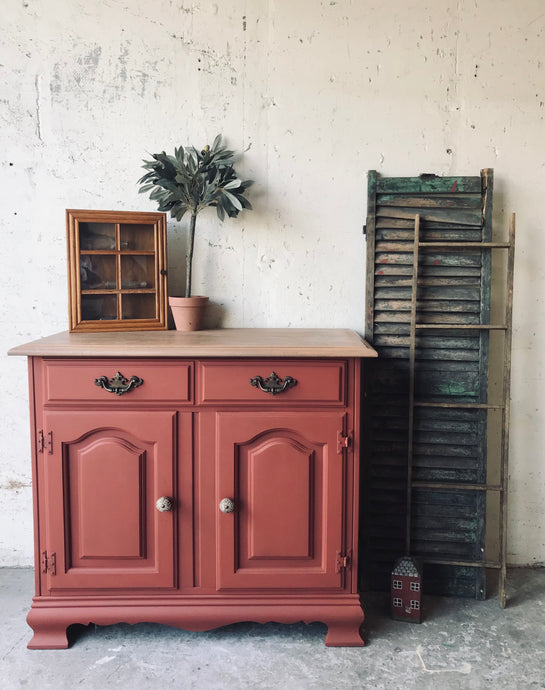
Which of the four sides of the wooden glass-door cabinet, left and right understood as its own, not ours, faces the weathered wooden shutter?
left

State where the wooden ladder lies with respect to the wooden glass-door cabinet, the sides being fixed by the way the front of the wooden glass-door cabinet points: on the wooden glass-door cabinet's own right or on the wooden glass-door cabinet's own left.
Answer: on the wooden glass-door cabinet's own left

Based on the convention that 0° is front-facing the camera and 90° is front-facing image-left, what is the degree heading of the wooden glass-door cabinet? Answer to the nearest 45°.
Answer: approximately 0°
